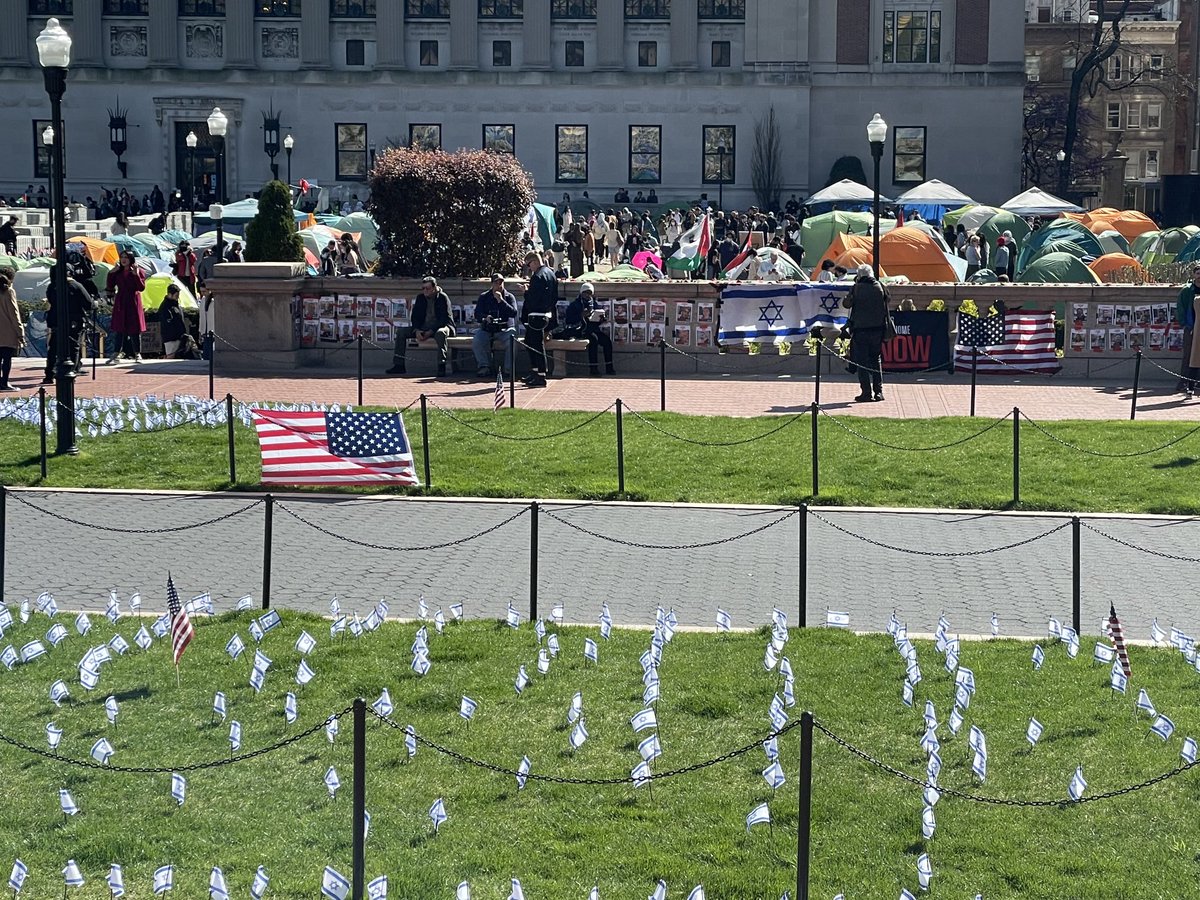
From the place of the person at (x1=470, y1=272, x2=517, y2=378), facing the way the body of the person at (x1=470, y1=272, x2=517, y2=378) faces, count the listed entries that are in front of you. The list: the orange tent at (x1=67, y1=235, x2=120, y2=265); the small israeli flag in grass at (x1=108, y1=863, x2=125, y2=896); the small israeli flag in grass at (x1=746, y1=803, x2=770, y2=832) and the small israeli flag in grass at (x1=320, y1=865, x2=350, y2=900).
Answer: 3

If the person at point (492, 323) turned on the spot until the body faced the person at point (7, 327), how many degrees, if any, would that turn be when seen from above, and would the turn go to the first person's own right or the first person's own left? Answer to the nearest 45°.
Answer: approximately 90° to the first person's own right

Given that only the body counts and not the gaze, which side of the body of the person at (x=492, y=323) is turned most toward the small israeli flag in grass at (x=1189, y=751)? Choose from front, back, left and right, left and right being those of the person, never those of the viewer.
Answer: front

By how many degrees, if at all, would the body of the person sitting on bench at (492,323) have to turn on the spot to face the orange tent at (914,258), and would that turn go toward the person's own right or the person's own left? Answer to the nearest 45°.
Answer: approximately 135° to the person's own left

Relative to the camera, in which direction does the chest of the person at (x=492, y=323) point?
toward the camera

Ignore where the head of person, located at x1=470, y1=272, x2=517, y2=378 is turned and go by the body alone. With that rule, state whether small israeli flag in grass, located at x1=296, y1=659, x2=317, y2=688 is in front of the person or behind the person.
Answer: in front

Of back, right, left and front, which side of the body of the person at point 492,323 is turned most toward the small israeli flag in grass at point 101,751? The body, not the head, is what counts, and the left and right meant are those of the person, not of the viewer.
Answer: front

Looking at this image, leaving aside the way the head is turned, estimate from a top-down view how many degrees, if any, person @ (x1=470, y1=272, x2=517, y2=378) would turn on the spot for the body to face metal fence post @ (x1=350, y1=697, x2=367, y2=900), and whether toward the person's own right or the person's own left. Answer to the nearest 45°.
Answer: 0° — they already face it

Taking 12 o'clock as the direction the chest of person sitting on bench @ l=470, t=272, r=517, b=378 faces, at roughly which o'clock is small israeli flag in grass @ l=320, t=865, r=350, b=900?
The small israeli flag in grass is roughly at 12 o'clock from the person sitting on bench.

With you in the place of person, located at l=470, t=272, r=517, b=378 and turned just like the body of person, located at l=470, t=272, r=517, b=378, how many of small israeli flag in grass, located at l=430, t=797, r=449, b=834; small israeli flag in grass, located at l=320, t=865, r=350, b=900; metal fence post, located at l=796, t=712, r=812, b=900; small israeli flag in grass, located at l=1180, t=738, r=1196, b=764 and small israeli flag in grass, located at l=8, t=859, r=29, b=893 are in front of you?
5

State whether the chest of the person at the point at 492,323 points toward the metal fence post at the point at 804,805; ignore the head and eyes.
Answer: yes

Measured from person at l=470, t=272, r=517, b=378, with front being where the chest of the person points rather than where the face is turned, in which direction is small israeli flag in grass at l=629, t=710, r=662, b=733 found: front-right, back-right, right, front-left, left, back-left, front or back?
front

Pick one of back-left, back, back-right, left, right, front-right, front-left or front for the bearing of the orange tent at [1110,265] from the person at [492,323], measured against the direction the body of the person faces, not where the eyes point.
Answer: back-left

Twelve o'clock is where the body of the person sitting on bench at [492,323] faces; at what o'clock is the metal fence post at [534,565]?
The metal fence post is roughly at 12 o'clock from the person sitting on bench.

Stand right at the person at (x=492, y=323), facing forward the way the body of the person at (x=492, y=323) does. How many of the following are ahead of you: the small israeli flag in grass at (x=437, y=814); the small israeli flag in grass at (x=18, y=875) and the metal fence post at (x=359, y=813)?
3

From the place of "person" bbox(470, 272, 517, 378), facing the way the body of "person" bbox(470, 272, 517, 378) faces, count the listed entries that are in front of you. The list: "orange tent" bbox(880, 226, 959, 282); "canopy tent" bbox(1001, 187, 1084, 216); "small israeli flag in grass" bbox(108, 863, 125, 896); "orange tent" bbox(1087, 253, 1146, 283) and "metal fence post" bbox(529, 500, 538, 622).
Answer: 2

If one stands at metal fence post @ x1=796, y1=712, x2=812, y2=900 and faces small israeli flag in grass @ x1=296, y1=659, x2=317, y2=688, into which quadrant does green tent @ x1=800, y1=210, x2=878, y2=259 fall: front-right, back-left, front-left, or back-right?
front-right

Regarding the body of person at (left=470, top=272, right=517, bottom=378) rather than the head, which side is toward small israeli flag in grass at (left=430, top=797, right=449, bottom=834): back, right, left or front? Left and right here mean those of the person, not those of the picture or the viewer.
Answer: front
